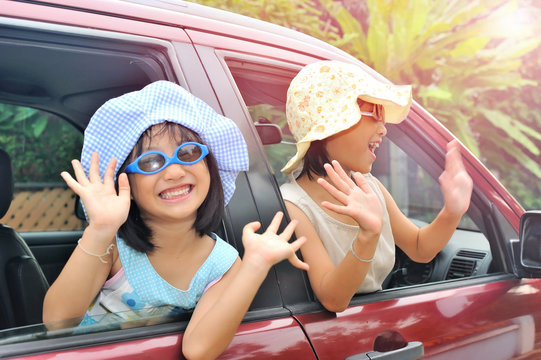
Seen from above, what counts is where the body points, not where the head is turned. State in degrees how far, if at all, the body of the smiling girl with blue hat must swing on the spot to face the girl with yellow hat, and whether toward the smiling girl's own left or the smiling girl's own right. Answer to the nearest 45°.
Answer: approximately 135° to the smiling girl's own left

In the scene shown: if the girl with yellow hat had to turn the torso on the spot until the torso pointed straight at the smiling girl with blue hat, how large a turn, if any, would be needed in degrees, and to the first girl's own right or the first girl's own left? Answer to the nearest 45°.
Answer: approximately 90° to the first girl's own right

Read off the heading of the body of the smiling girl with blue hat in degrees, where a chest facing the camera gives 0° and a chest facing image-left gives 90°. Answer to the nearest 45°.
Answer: approximately 0°

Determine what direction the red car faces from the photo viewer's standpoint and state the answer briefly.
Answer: facing away from the viewer and to the right of the viewer
